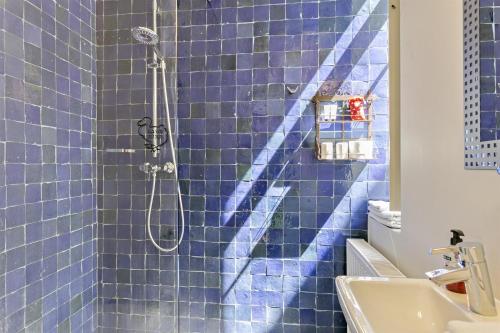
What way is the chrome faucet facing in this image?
to the viewer's left

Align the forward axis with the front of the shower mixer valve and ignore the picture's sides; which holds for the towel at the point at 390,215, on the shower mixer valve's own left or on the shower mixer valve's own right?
on the shower mixer valve's own left

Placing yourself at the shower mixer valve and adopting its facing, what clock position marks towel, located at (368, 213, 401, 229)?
The towel is roughly at 10 o'clock from the shower mixer valve.

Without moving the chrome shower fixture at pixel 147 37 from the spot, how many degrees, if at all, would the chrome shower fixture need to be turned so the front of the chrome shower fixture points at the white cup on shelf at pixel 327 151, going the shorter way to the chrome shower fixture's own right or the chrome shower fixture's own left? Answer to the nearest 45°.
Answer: approximately 135° to the chrome shower fixture's own left

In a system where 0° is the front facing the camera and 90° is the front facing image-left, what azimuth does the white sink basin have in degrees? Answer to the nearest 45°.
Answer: approximately 90°

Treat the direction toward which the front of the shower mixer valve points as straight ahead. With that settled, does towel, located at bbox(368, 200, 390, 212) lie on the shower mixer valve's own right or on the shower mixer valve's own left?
on the shower mixer valve's own left

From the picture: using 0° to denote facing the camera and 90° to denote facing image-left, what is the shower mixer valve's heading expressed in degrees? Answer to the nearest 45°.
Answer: approximately 0°

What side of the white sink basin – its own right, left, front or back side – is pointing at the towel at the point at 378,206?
right

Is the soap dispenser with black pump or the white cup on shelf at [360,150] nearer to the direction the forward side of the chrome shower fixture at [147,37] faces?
the soap dispenser with black pump

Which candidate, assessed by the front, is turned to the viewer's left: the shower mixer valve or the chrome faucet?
the chrome faucet

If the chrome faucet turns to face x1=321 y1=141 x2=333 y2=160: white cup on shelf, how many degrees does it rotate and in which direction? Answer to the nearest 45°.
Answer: approximately 45° to its right

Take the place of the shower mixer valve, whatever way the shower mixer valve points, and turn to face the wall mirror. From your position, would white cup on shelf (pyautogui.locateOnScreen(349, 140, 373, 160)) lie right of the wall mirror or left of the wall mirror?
left
